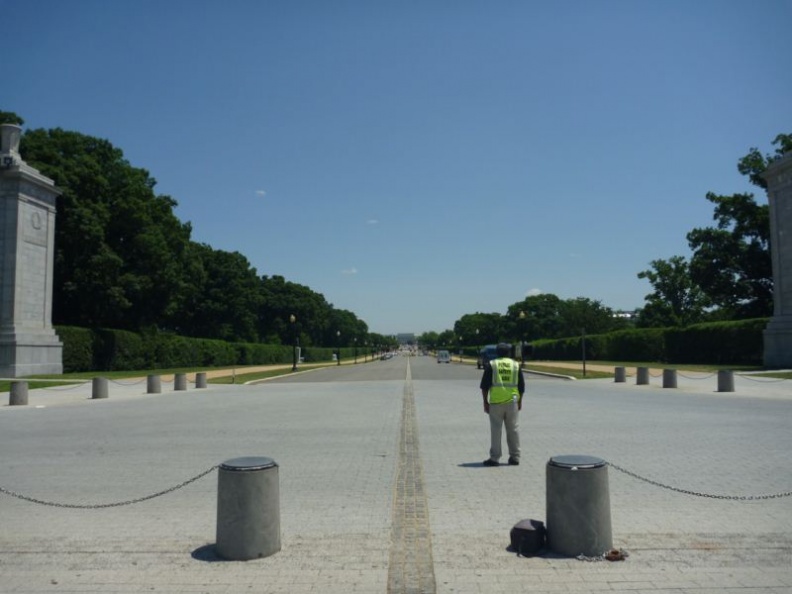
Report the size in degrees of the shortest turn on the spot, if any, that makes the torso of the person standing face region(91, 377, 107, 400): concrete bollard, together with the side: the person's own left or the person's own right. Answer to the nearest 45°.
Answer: approximately 45° to the person's own left

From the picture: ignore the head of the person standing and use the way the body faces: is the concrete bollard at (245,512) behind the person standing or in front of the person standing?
behind

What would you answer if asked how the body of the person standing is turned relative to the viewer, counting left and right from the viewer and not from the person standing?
facing away from the viewer

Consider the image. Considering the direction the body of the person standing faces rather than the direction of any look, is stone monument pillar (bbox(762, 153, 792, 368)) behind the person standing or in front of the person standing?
in front

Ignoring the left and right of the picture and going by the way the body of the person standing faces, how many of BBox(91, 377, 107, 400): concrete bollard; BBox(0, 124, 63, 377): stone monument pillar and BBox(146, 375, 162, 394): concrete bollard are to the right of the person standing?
0

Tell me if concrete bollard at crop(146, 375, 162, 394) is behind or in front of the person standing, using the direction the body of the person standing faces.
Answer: in front

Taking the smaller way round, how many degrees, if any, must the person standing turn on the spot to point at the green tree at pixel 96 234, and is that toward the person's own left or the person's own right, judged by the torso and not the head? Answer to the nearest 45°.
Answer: approximately 45° to the person's own left

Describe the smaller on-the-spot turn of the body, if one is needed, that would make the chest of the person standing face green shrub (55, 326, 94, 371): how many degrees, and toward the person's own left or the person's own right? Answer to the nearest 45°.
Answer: approximately 45° to the person's own left

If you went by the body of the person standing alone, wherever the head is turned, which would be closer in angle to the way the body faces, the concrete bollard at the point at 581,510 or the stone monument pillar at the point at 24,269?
the stone monument pillar

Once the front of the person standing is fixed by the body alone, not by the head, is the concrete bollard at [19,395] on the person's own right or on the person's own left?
on the person's own left

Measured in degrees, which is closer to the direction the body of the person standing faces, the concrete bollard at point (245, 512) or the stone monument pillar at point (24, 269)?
the stone monument pillar

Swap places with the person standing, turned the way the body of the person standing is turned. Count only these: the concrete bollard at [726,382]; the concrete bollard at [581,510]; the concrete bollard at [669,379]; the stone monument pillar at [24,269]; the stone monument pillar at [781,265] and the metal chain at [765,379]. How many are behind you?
1

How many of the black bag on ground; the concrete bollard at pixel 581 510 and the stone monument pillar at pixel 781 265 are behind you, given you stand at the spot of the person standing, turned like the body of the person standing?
2

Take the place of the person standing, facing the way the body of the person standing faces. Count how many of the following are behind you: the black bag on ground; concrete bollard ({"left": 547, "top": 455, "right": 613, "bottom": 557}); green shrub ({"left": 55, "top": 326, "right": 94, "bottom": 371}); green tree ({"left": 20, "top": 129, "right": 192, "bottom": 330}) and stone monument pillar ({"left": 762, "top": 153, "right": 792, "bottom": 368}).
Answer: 2

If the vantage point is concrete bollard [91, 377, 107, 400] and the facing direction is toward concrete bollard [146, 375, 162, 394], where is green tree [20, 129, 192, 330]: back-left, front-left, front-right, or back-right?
front-left

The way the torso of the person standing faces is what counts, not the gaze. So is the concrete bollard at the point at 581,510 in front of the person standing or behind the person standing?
behind

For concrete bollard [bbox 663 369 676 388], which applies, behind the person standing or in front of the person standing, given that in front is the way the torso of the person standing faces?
in front
